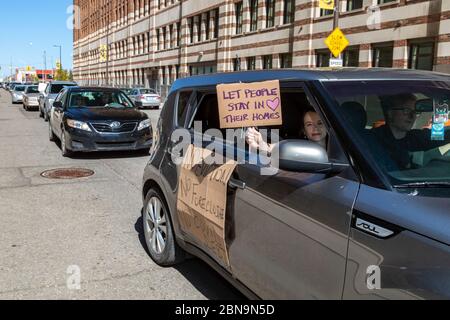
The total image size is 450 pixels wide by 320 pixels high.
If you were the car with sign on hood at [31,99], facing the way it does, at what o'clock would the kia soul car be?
The kia soul car is roughly at 12 o'clock from the car with sign on hood.

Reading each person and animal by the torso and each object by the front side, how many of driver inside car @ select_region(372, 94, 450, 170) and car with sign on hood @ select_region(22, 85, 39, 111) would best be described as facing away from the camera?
0

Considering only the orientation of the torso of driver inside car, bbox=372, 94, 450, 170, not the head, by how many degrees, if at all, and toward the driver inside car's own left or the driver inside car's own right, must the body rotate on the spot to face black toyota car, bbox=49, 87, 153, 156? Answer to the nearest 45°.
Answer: approximately 180°

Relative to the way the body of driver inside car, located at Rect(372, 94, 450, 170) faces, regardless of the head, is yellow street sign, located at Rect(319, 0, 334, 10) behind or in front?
behind

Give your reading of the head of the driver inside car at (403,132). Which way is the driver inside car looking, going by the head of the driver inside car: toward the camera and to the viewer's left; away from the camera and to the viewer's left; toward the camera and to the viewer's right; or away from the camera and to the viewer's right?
toward the camera and to the viewer's right

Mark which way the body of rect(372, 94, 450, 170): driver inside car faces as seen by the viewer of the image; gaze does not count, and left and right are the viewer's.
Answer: facing the viewer and to the right of the viewer

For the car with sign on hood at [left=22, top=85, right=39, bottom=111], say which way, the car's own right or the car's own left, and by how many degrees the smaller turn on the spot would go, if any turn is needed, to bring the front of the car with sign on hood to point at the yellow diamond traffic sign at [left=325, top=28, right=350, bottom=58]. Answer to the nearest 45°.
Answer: approximately 45° to the car's own left

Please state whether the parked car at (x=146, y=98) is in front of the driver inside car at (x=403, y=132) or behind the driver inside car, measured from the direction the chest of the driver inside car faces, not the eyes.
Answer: behind

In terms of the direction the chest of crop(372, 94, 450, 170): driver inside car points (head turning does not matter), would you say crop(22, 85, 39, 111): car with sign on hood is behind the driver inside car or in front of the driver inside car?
behind

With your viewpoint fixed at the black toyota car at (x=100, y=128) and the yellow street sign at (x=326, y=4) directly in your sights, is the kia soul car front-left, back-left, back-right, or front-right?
back-right
